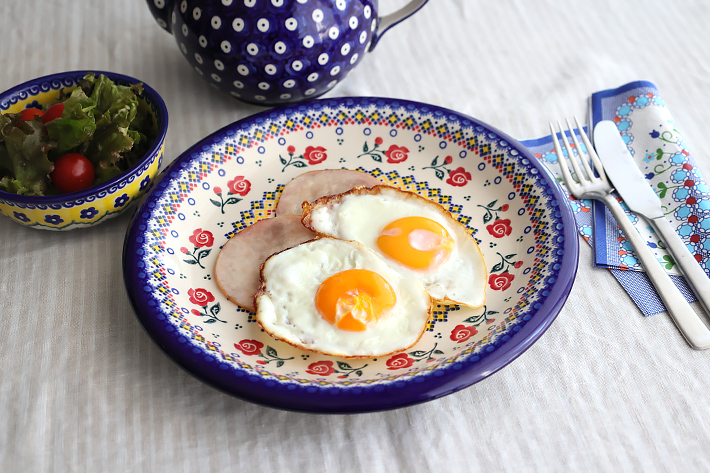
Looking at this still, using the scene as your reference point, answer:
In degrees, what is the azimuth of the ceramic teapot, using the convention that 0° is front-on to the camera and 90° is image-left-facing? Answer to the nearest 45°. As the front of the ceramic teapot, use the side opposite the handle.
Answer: approximately 90°

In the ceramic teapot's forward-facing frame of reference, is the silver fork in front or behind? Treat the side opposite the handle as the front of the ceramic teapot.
behind

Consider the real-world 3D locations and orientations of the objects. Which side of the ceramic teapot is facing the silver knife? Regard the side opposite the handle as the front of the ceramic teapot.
back

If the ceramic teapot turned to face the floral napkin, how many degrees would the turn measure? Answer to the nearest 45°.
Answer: approximately 180°

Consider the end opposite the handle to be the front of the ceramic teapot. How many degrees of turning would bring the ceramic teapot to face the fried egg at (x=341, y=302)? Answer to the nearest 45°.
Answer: approximately 90° to its left
